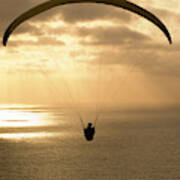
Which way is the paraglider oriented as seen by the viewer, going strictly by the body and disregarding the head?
away from the camera
